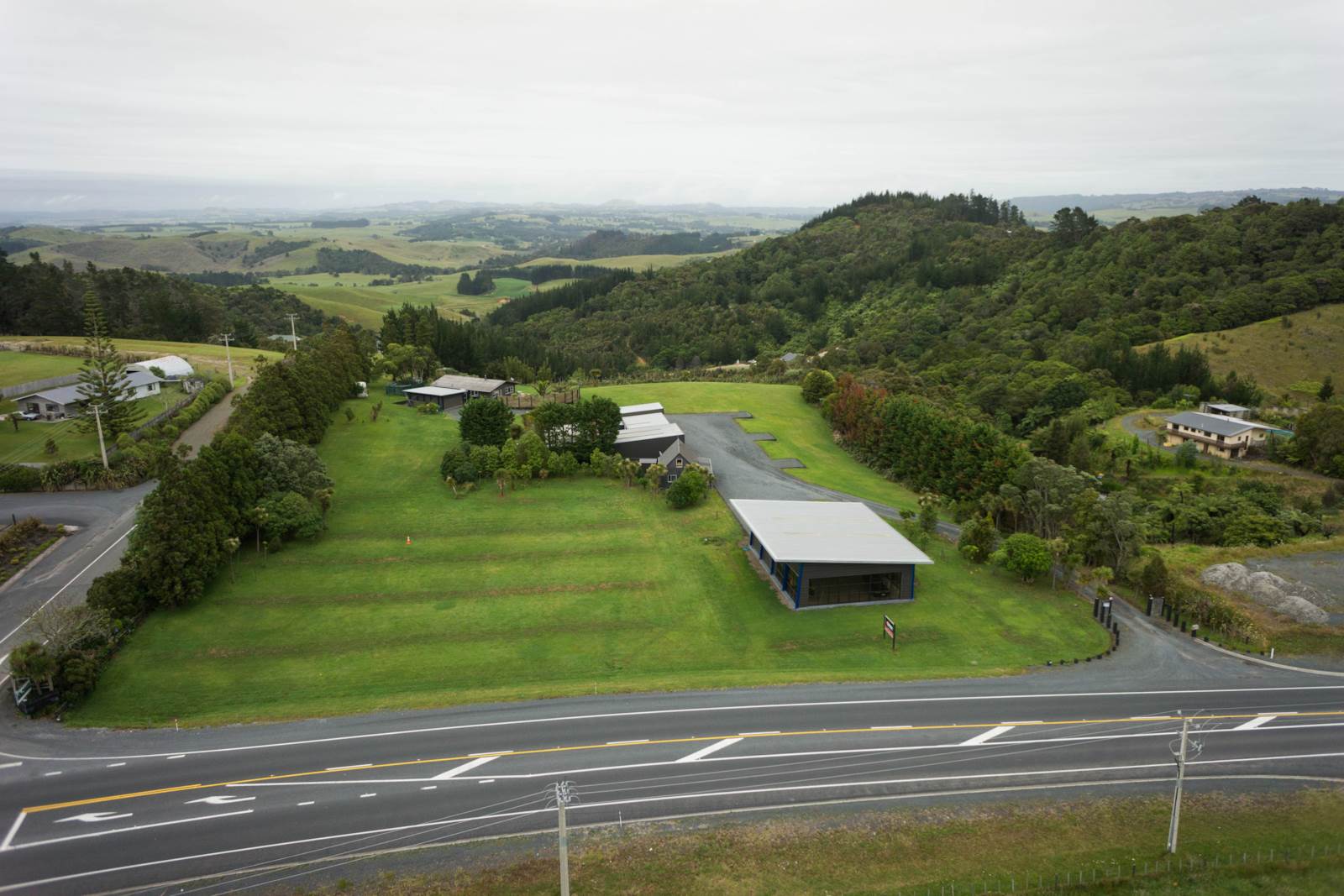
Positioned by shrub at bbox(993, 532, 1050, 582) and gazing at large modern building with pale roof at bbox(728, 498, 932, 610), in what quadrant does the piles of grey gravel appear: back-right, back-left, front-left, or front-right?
back-left

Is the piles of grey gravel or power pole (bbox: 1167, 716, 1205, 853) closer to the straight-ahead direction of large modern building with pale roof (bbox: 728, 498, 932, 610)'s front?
the power pole

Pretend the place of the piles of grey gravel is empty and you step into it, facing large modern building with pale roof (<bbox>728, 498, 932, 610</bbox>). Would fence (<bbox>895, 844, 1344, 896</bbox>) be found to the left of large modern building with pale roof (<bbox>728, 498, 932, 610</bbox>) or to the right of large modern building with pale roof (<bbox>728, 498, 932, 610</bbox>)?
left

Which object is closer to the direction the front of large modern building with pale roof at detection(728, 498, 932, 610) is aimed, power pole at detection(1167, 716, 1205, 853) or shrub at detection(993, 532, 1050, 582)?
the power pole

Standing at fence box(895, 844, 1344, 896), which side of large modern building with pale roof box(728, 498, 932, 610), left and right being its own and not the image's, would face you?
front

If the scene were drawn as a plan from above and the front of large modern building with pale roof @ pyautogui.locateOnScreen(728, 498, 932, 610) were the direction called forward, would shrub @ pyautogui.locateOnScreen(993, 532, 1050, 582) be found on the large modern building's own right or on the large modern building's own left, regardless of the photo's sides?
on the large modern building's own left

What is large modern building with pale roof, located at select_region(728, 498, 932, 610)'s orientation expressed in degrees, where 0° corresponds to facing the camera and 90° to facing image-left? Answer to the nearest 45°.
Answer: approximately 0°

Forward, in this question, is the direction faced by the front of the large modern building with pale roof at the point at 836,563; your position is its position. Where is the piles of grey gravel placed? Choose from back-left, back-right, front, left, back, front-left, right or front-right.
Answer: left

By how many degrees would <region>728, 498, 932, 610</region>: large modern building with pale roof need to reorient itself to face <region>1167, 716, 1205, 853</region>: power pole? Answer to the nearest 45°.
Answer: approximately 45° to its left

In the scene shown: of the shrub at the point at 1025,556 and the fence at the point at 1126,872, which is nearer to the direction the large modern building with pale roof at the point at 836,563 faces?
the fence
